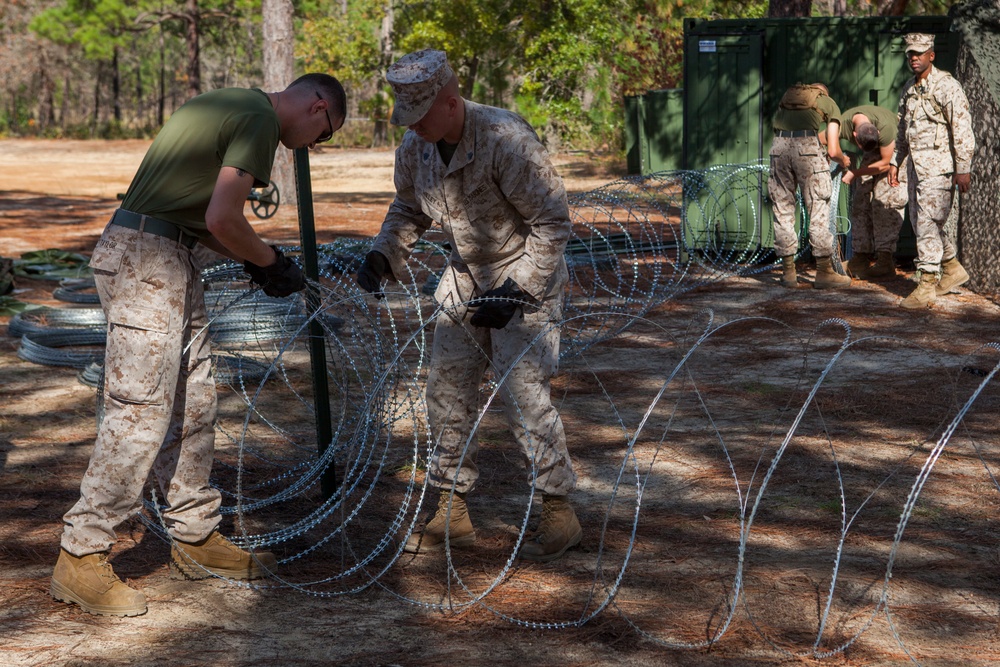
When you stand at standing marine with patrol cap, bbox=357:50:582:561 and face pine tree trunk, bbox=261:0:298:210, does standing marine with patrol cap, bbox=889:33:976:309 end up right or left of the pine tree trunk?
right

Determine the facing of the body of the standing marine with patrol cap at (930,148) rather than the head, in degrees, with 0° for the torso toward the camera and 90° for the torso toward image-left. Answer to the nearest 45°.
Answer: approximately 45°

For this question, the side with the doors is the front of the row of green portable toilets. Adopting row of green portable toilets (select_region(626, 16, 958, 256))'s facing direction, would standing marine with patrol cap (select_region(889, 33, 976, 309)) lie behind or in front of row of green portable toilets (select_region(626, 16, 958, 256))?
in front

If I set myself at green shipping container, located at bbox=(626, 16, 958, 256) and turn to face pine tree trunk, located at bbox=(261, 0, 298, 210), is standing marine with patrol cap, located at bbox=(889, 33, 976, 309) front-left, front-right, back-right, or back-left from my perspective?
back-left

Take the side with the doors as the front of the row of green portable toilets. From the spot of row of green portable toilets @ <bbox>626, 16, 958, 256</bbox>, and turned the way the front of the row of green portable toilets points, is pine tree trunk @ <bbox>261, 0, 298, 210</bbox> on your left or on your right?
on your right

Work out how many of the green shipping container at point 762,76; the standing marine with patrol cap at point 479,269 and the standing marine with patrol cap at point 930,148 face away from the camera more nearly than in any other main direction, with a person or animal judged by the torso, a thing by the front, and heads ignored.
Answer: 0

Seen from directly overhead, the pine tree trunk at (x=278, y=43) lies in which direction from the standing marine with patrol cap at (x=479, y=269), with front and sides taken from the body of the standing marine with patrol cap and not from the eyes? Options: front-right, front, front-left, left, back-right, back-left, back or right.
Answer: back-right

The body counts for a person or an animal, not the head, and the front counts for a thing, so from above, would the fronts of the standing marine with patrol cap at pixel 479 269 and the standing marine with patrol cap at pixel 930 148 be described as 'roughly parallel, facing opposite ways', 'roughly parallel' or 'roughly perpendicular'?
roughly parallel

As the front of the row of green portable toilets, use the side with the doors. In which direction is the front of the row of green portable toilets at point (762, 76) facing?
toward the camera

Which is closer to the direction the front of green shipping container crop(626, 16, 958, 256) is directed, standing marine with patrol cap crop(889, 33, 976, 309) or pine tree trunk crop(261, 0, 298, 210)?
the standing marine with patrol cap

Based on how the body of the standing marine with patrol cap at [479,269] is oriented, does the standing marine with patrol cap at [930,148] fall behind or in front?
behind

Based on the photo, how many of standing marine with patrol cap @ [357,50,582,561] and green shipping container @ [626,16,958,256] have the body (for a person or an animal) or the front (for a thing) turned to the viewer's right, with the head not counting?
0
